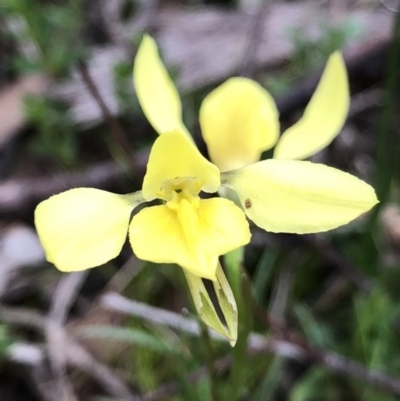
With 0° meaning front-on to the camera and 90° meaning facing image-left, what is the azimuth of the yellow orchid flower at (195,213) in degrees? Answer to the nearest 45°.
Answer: approximately 0°
